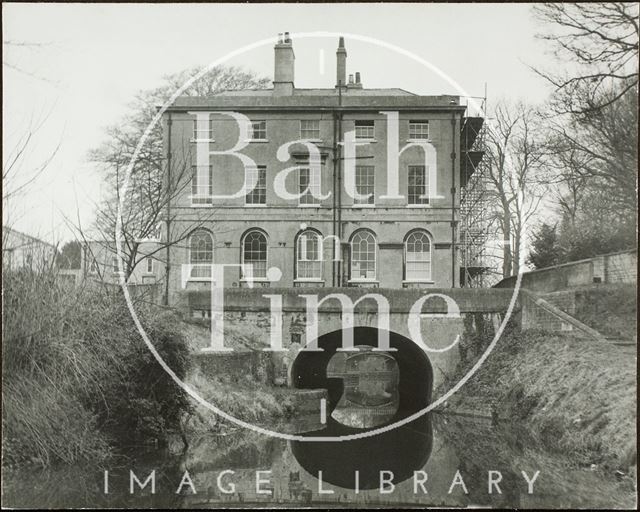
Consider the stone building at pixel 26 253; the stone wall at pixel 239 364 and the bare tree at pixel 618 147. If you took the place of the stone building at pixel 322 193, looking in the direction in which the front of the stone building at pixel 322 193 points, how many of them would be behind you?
0

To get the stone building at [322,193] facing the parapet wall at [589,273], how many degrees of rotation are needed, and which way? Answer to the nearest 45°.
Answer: approximately 45° to its left

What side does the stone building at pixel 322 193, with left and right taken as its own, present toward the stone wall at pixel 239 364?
front

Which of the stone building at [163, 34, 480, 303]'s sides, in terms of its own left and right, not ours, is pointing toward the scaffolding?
left

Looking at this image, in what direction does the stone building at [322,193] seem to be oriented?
toward the camera

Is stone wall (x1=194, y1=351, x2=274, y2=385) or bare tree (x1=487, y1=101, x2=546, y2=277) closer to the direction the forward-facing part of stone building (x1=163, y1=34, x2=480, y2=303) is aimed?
the stone wall

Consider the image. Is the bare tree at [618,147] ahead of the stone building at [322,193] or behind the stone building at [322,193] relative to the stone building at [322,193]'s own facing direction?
ahead

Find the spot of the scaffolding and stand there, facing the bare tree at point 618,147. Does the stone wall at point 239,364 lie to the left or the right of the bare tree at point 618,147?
right

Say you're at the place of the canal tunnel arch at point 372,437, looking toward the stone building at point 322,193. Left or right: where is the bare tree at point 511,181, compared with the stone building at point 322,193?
right
